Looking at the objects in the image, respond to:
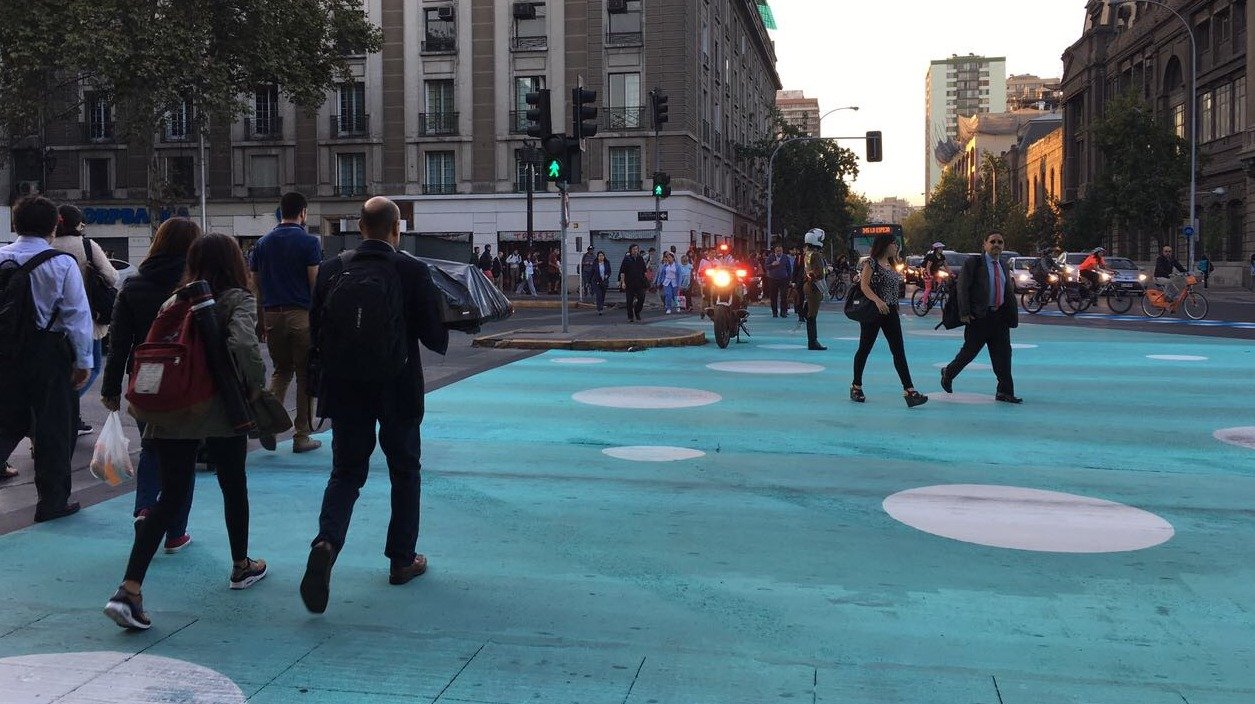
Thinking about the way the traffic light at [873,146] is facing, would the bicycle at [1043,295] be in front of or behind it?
behind

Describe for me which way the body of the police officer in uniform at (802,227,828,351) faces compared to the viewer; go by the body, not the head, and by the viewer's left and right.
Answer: facing to the right of the viewer

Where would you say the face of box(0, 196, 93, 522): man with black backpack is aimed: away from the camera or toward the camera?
away from the camera

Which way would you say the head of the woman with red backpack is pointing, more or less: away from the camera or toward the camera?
away from the camera

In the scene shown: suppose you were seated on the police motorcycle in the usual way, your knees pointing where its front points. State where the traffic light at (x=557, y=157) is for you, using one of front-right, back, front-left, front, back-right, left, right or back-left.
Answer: right

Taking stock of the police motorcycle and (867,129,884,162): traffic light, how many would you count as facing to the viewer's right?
0

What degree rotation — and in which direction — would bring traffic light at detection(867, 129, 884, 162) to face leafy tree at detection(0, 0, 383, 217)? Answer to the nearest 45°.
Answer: approximately 90° to its left

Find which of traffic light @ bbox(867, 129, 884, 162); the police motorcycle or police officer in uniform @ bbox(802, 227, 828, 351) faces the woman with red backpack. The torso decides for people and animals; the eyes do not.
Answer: the police motorcycle

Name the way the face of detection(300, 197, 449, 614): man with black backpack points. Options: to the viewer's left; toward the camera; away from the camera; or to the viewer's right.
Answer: away from the camera

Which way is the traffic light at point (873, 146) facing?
away from the camera

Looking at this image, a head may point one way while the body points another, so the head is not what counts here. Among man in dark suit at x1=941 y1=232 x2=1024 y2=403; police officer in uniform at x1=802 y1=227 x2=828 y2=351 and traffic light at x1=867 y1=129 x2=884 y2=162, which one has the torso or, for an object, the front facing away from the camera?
the traffic light
